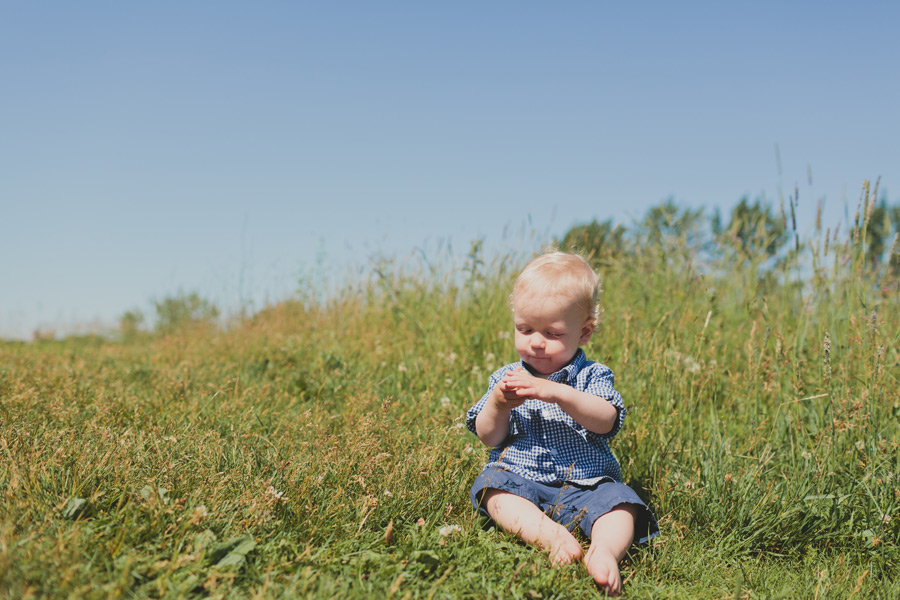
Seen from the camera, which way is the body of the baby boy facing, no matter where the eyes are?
toward the camera

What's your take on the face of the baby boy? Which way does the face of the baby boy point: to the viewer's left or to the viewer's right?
to the viewer's left
